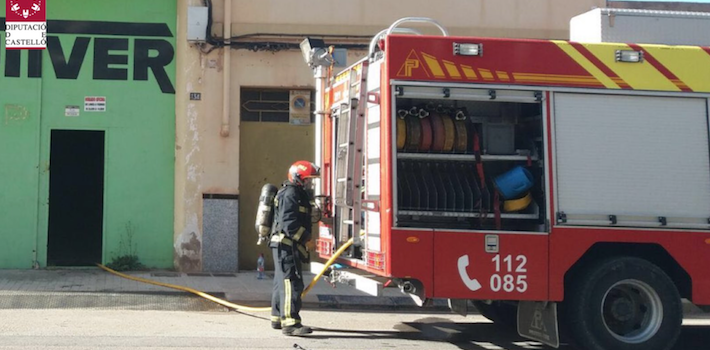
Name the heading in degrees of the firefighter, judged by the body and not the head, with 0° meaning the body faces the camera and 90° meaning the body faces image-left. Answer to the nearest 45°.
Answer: approximately 270°

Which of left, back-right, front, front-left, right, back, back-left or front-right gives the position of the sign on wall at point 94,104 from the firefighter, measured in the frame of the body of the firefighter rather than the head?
back-left

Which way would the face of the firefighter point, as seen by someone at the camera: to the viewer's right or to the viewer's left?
to the viewer's right

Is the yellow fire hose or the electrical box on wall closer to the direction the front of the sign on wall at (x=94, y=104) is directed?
the yellow fire hose

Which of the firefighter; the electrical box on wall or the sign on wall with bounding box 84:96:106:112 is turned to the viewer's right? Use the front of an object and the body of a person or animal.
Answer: the firefighter

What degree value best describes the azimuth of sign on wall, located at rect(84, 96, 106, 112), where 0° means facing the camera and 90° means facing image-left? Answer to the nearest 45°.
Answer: approximately 0°

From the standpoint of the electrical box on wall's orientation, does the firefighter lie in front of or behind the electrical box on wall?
in front

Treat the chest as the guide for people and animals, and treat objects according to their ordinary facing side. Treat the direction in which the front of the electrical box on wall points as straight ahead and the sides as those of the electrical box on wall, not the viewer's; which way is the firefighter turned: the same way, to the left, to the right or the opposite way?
to the left
